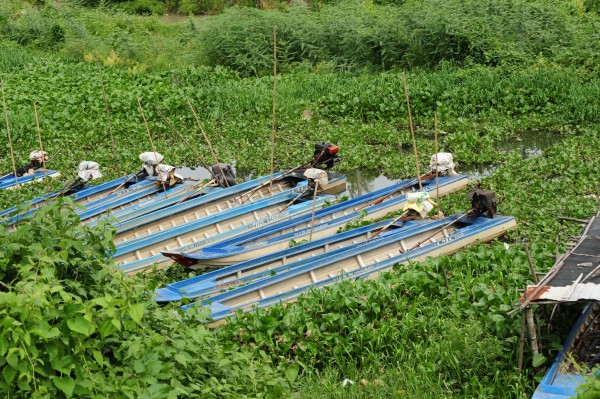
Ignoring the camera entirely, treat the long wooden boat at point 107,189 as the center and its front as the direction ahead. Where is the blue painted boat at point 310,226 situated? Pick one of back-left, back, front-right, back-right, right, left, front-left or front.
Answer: left

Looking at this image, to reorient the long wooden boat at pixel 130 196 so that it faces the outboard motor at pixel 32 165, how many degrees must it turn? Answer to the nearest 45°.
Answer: approximately 90° to its right

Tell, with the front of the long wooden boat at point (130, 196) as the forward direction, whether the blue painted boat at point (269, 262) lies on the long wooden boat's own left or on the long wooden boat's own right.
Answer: on the long wooden boat's own left

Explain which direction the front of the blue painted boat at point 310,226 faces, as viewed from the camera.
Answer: facing the viewer and to the left of the viewer

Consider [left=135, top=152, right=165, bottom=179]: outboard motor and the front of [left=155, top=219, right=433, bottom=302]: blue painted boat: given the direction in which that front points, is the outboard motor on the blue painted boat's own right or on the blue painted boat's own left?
on the blue painted boat's own right

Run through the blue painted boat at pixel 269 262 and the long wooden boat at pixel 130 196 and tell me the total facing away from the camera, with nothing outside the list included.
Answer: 0

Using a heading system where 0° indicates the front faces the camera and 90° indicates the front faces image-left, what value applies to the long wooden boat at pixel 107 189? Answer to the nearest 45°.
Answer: approximately 45°
